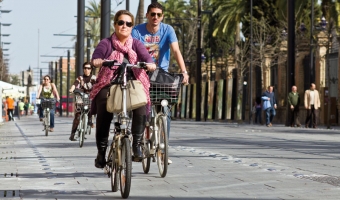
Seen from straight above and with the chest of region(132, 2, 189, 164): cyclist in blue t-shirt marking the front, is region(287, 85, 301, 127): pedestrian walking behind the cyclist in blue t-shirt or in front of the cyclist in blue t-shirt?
behind

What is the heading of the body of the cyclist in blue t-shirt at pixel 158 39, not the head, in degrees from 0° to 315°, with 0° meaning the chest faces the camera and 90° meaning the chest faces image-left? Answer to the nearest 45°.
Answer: approximately 0°

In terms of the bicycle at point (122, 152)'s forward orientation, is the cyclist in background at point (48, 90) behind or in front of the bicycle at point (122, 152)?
behind

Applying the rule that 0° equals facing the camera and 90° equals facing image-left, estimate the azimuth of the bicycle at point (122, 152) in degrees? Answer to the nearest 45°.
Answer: approximately 0°

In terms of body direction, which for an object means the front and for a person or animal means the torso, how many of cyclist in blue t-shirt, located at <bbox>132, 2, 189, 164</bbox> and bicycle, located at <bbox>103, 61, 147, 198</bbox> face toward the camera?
2
